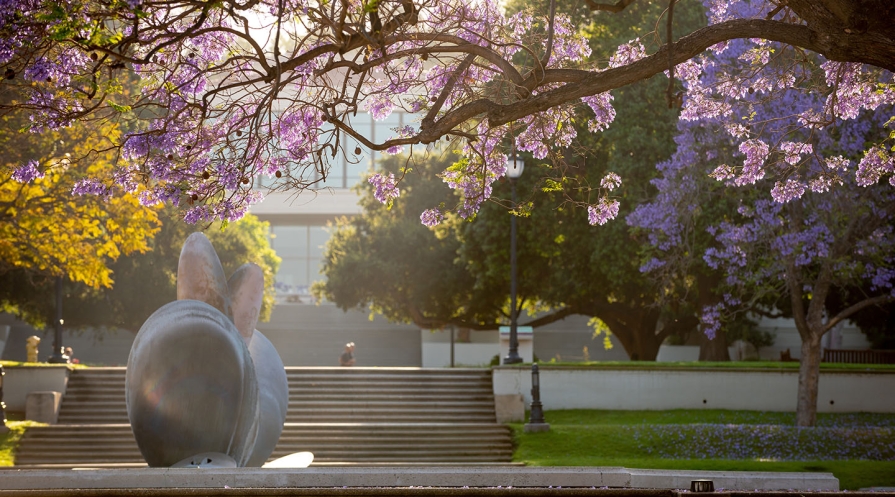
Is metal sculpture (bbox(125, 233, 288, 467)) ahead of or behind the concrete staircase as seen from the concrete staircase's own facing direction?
ahead

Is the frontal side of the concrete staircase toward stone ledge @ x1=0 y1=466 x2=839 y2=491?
yes

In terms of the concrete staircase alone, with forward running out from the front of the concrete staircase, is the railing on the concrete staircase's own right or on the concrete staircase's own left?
on the concrete staircase's own left

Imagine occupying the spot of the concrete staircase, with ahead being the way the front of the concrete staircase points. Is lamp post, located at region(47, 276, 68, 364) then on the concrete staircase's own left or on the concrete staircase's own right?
on the concrete staircase's own right

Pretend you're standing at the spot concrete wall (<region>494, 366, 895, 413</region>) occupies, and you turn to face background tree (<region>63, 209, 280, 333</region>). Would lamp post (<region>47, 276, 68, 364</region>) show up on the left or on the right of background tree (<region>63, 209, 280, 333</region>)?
left

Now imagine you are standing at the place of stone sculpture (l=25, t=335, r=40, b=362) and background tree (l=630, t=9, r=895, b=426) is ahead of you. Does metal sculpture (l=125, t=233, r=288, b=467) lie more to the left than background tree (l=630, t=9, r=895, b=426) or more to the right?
right

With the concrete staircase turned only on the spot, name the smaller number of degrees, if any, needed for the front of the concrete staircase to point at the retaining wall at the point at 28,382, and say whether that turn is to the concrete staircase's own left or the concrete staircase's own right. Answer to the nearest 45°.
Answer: approximately 90° to the concrete staircase's own right

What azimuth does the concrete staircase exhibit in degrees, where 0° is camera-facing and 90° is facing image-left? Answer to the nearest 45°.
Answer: approximately 0°

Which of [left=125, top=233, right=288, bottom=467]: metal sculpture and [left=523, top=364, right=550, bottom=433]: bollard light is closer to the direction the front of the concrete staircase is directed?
the metal sculpture

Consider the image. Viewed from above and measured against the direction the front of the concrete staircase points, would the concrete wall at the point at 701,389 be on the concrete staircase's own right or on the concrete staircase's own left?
on the concrete staircase's own left

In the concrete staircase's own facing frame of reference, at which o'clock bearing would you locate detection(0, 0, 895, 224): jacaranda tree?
The jacaranda tree is roughly at 12 o'clock from the concrete staircase.

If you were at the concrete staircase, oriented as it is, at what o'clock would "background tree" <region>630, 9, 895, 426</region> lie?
The background tree is roughly at 10 o'clock from the concrete staircase.

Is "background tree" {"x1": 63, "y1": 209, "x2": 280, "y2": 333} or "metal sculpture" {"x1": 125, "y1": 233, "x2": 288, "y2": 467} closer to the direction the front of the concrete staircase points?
the metal sculpture
